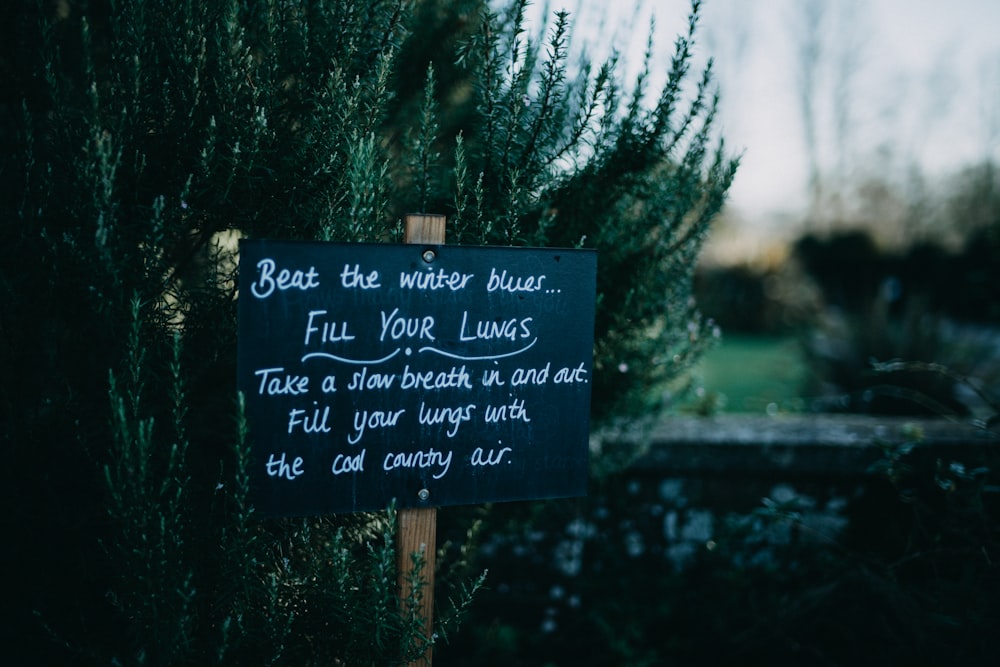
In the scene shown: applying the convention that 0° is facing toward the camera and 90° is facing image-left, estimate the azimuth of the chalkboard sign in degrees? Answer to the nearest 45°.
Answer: approximately 0°

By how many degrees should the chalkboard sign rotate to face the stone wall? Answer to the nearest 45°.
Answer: approximately 135° to its left
